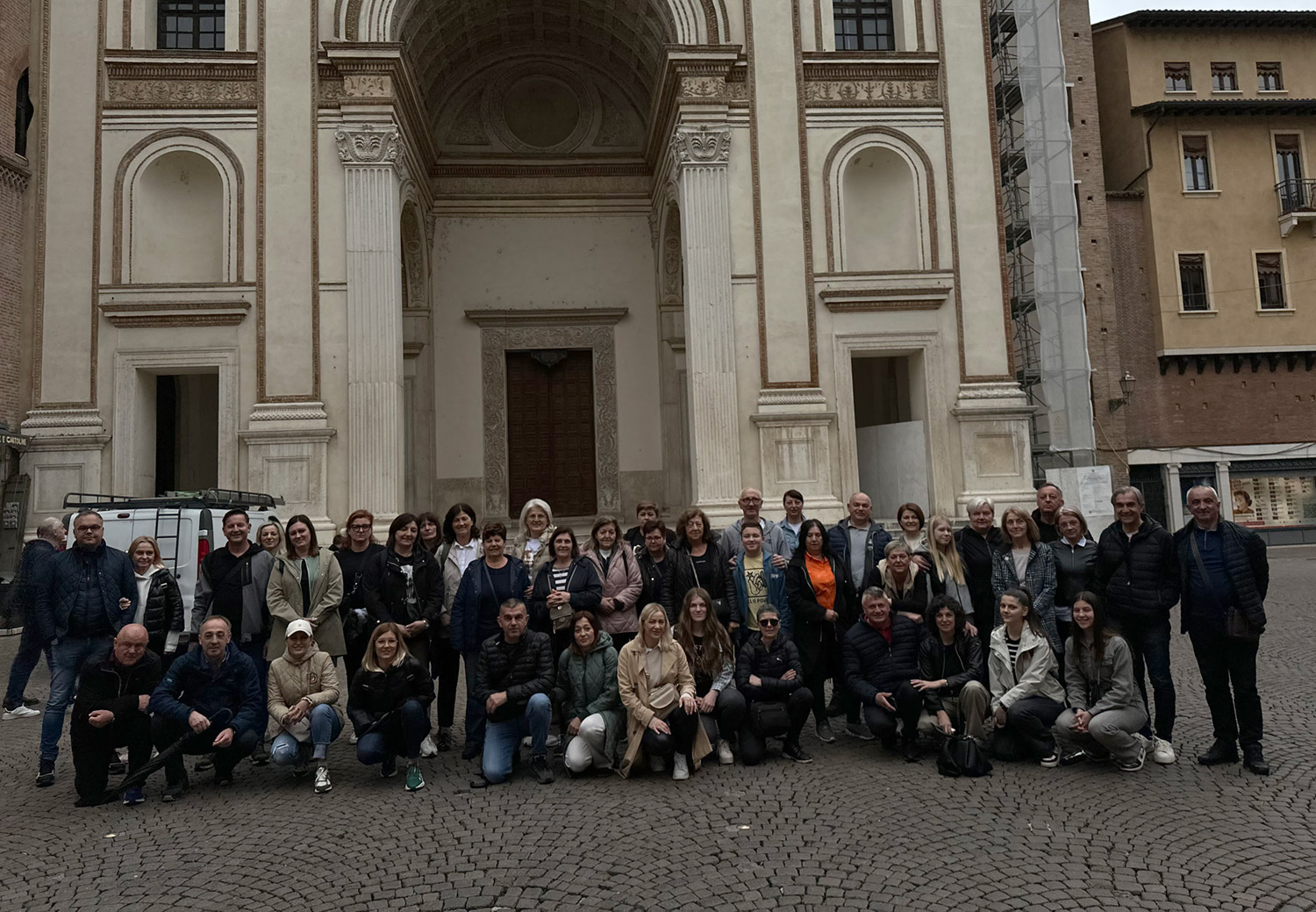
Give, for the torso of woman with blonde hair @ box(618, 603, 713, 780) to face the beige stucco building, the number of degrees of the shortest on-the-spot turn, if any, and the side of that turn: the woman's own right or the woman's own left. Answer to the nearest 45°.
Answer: approximately 135° to the woman's own left

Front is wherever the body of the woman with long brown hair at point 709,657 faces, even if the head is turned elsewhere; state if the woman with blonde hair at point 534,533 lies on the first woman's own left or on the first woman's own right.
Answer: on the first woman's own right

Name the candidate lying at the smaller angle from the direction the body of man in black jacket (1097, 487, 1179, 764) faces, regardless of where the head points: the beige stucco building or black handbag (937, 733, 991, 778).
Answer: the black handbag

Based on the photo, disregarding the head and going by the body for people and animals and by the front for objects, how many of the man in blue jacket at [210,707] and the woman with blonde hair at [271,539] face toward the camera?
2

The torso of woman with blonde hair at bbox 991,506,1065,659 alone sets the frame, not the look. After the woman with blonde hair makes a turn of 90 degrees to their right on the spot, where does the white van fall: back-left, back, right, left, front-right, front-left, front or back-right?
front

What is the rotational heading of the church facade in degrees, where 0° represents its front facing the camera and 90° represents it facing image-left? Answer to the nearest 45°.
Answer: approximately 0°

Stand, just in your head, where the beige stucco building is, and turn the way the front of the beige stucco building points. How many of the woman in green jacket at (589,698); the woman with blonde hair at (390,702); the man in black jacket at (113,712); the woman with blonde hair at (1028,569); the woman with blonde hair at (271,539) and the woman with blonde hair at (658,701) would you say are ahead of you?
6
